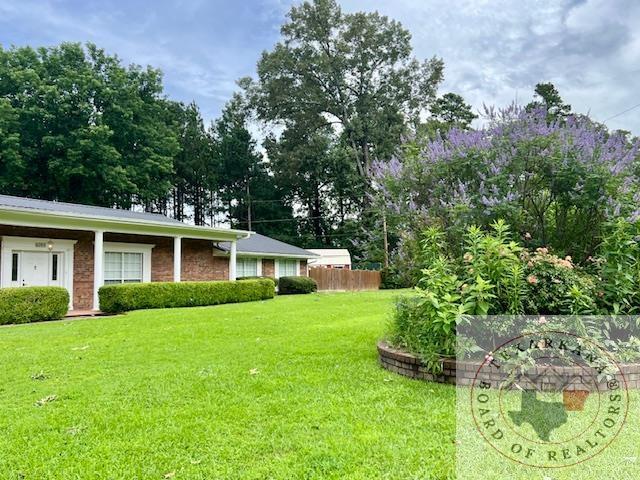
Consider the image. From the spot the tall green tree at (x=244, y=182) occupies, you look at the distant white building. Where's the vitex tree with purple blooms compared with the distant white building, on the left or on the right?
right

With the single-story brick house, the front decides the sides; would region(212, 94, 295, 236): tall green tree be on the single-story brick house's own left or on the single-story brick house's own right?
on the single-story brick house's own left

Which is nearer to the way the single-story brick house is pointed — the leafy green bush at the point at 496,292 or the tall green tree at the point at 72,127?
the leafy green bush

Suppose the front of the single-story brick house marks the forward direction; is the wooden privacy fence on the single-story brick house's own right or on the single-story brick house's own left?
on the single-story brick house's own left

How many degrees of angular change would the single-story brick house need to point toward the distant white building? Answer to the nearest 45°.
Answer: approximately 90° to its left

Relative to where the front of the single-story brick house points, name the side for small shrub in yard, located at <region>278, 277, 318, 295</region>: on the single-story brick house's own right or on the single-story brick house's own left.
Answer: on the single-story brick house's own left

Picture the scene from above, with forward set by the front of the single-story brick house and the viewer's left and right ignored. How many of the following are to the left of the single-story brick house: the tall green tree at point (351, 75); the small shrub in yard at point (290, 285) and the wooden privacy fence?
3

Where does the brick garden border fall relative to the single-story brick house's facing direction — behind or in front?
in front

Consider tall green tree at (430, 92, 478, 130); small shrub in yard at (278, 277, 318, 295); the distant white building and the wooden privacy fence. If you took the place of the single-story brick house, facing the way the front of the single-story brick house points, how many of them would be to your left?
4

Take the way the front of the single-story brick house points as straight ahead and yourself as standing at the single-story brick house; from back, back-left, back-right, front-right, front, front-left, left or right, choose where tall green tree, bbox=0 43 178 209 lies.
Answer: back-left

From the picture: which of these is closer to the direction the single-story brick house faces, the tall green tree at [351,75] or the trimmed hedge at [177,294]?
the trimmed hedge

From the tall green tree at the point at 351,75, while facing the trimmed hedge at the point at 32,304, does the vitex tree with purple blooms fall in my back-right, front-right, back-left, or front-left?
front-left

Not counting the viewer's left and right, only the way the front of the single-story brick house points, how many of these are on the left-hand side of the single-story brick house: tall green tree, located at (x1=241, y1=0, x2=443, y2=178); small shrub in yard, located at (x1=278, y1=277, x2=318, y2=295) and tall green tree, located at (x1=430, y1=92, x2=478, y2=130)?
3

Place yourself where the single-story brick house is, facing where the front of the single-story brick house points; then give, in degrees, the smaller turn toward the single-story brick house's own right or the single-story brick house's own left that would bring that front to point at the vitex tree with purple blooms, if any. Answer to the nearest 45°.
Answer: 0° — it already faces it
